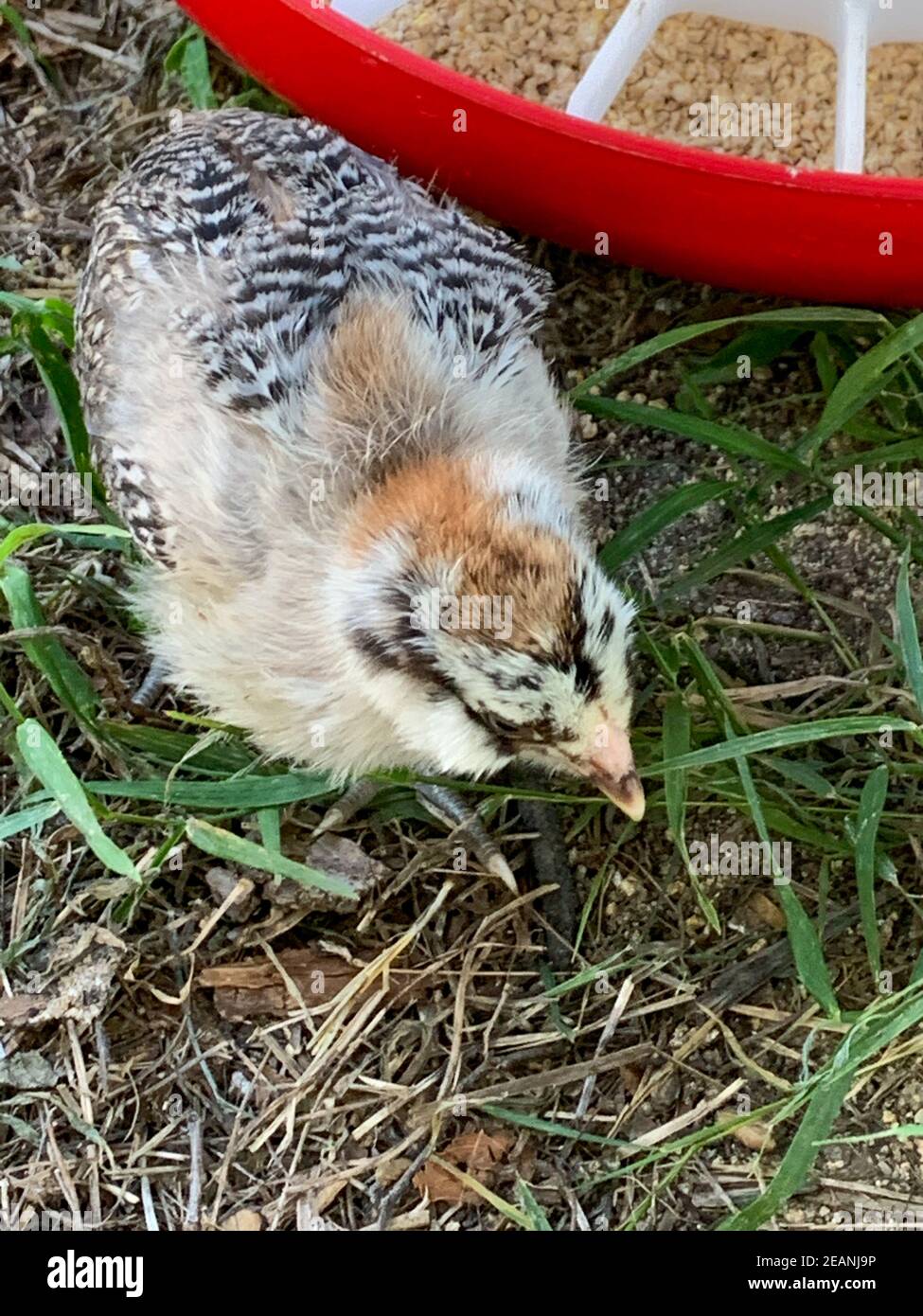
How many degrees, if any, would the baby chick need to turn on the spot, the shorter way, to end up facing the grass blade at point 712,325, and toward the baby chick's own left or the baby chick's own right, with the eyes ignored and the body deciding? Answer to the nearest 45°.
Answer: approximately 90° to the baby chick's own left

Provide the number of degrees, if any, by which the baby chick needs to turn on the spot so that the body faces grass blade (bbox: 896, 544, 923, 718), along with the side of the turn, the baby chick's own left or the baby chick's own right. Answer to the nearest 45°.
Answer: approximately 45° to the baby chick's own left

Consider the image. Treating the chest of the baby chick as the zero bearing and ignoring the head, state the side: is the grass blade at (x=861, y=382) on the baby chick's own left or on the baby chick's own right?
on the baby chick's own left

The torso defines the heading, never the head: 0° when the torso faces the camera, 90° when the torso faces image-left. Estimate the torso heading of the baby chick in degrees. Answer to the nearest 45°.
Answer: approximately 315°
